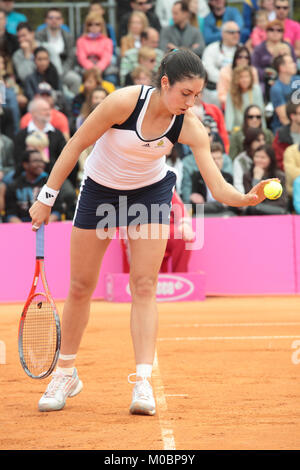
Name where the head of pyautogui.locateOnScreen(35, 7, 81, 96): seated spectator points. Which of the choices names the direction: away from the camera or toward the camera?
toward the camera

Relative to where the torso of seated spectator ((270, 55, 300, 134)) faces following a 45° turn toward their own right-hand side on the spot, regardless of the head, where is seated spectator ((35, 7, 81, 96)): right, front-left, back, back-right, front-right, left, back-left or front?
right

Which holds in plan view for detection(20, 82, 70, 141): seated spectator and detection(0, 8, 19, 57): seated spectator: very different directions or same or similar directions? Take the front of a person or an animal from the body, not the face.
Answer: same or similar directions

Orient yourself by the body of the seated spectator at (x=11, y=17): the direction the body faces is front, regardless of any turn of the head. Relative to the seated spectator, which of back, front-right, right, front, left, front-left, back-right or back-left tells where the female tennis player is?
front

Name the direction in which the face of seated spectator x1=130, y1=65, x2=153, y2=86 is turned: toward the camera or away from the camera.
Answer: toward the camera

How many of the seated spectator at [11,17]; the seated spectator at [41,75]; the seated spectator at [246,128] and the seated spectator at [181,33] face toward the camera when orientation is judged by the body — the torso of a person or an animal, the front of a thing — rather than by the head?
4

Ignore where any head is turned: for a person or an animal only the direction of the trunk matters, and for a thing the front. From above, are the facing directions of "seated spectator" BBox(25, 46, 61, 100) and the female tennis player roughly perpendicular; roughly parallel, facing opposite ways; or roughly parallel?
roughly parallel

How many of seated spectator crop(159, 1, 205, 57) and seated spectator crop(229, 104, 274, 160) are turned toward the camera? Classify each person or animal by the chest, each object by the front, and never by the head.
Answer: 2

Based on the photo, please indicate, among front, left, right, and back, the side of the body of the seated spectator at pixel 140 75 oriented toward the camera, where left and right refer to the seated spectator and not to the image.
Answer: front

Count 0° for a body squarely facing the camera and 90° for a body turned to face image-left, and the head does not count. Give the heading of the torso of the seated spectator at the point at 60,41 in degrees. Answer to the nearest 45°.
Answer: approximately 0°

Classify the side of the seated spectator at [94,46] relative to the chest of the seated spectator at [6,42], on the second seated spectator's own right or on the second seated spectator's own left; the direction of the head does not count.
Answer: on the second seated spectator's own left

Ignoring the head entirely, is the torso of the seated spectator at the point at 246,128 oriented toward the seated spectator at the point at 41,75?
no

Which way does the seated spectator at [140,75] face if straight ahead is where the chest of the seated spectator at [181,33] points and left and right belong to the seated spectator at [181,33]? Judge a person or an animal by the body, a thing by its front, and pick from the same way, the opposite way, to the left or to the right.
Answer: the same way

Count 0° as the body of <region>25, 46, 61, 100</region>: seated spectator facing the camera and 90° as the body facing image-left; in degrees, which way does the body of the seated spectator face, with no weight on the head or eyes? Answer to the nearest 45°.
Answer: approximately 0°

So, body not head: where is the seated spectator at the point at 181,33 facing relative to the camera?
toward the camera

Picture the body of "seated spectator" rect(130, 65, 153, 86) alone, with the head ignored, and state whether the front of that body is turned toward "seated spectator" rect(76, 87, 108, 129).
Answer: no
